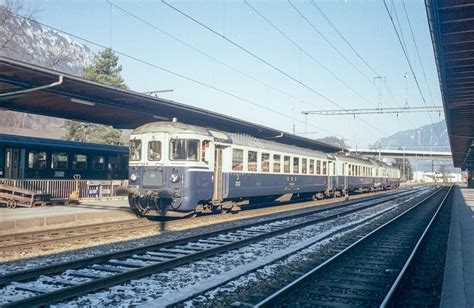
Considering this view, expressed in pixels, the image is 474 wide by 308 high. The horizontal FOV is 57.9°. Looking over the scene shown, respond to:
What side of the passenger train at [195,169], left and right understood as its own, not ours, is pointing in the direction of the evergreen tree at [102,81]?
right

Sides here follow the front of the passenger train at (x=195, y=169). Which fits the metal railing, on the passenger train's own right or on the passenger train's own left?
on the passenger train's own right

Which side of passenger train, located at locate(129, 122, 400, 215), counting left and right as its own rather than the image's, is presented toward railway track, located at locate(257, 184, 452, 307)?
left

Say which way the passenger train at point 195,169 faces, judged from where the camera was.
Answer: facing the viewer and to the left of the viewer

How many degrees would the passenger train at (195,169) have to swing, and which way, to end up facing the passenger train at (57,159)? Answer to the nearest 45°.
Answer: approximately 90° to its right

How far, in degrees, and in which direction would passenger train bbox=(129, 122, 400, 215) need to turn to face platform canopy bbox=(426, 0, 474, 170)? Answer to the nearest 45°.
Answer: approximately 135° to its left

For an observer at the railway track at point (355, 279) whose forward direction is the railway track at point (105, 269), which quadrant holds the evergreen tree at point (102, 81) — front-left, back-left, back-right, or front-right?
front-right

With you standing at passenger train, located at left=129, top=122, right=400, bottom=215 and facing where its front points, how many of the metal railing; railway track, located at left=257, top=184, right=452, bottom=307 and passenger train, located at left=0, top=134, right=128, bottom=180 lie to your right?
2
